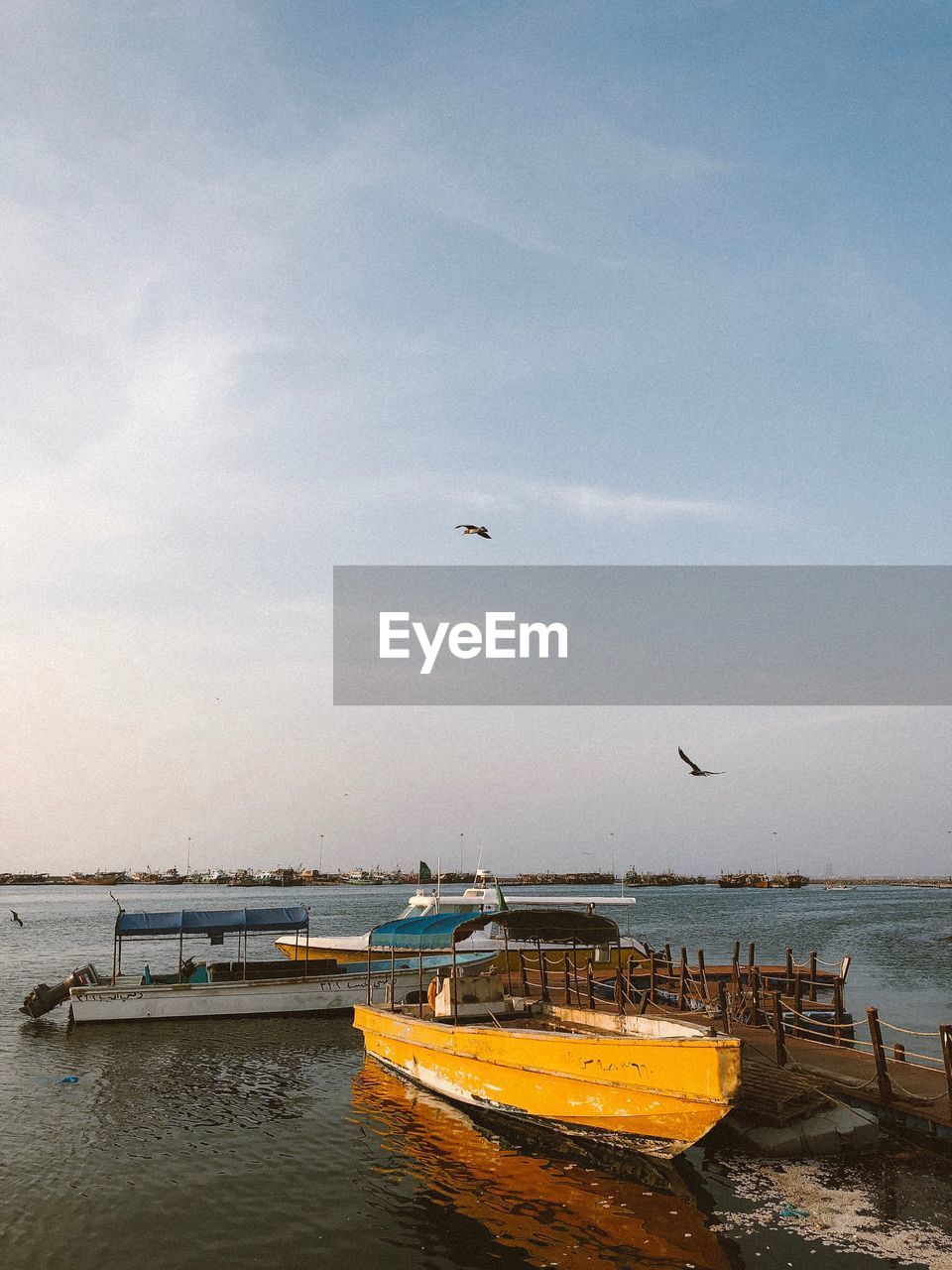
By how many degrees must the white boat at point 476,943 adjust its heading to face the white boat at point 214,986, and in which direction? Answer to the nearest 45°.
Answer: approximately 45° to its left

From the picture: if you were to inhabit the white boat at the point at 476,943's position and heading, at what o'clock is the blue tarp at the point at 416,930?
The blue tarp is roughly at 9 o'clock from the white boat.

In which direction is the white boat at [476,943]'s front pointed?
to the viewer's left

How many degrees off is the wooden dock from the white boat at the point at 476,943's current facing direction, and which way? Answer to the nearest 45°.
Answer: approximately 90° to its left

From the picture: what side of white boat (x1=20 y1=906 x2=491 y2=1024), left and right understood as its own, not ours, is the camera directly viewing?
right

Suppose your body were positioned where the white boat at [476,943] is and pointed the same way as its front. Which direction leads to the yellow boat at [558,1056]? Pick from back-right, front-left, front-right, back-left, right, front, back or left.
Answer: left

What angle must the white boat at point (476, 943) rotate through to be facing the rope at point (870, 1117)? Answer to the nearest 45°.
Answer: approximately 90° to its left

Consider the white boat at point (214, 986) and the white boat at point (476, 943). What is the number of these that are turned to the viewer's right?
1

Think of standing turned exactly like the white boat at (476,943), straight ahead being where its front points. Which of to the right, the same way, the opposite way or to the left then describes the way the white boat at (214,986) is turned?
the opposite way

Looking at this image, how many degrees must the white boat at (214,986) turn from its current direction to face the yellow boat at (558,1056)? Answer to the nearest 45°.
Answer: approximately 90° to its right

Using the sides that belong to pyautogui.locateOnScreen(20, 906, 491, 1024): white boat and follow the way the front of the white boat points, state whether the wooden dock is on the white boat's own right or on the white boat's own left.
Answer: on the white boat's own right
